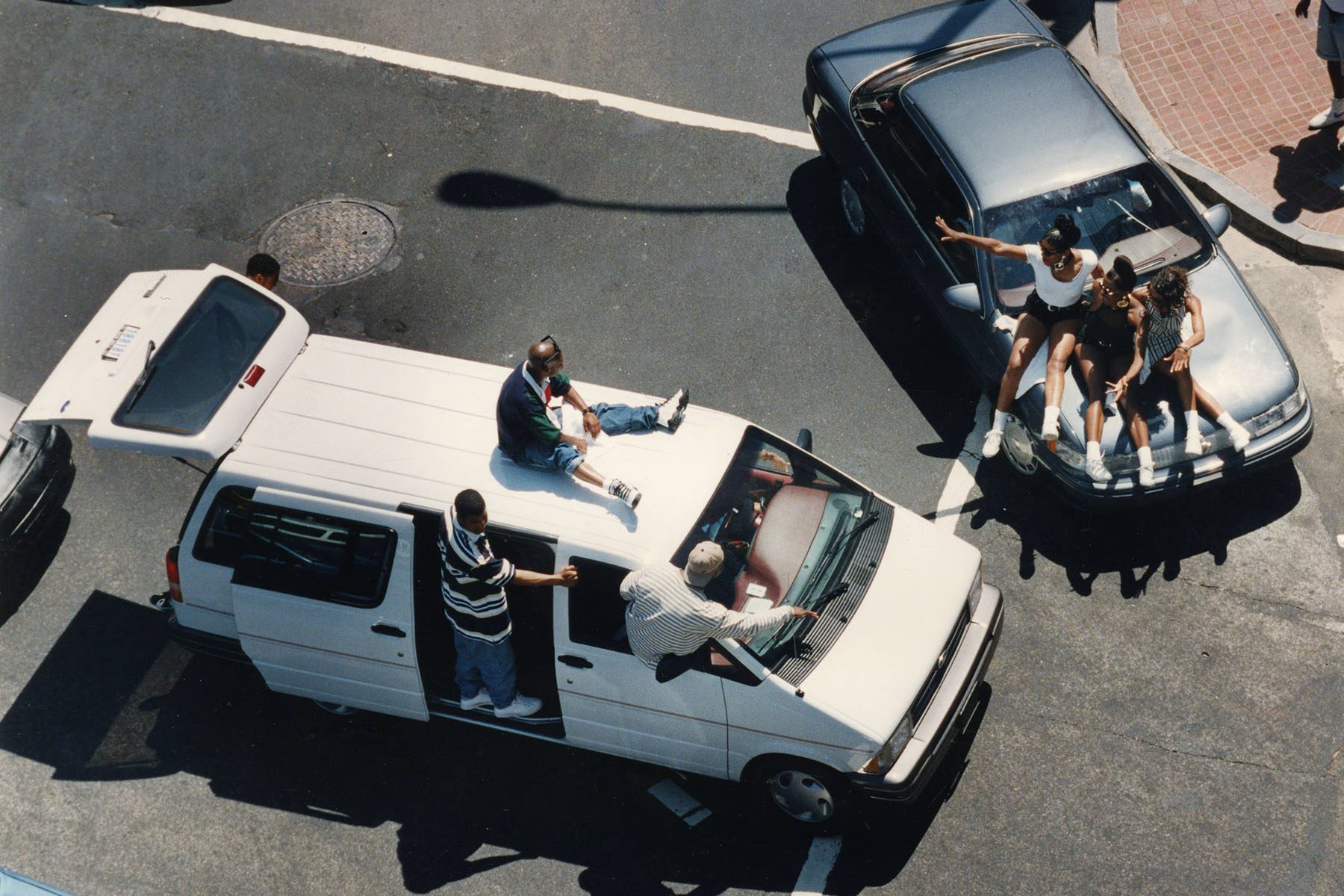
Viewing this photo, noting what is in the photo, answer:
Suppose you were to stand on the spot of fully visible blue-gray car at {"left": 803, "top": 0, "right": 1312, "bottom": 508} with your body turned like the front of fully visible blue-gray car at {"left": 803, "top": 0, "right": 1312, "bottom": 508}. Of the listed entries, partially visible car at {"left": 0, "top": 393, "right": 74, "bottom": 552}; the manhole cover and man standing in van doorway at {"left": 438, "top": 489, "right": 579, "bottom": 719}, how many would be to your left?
0

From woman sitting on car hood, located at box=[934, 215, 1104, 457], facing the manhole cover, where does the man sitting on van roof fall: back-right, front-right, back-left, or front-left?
front-left

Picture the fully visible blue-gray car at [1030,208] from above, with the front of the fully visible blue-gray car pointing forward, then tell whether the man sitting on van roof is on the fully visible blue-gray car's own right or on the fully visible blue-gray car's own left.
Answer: on the fully visible blue-gray car's own right

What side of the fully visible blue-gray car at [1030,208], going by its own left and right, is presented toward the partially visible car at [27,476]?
right

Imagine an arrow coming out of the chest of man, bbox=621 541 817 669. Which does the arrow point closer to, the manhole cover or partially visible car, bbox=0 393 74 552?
the manhole cover

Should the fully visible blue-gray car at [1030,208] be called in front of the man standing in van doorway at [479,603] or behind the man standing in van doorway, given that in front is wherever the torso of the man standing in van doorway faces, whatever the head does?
in front

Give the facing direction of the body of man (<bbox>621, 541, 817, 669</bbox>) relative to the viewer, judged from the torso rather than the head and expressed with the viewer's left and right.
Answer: facing away from the viewer and to the right of the viewer

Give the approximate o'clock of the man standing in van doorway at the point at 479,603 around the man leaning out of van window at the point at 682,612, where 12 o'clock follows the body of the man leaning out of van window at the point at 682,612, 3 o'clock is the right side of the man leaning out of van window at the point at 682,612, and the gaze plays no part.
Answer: the man standing in van doorway at the point at 479,603 is roughly at 8 o'clock from the man leaning out of van window at the point at 682,612.

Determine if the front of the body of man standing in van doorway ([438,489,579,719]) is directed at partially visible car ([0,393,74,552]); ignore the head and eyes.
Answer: no

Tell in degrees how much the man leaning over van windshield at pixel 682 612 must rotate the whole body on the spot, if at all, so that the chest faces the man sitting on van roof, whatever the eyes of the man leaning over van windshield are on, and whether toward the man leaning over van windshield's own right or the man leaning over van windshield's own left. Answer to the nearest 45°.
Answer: approximately 90° to the man leaning over van windshield's own left

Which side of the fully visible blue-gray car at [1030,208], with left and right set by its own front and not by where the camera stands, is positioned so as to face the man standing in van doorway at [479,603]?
right

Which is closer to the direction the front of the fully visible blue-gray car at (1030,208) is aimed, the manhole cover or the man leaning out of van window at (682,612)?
the man leaning out of van window

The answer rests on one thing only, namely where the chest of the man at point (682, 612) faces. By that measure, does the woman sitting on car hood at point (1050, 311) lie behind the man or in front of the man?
in front

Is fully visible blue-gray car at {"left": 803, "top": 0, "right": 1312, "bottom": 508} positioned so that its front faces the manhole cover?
no
